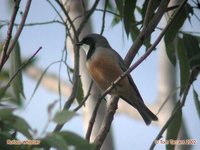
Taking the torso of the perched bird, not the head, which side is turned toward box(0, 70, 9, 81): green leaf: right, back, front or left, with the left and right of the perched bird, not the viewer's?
front

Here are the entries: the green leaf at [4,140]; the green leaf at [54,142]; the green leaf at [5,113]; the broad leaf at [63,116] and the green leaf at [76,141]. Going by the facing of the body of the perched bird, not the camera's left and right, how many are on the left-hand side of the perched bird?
5

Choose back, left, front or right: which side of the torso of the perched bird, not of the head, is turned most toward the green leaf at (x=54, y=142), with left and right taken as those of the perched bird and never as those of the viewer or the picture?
front

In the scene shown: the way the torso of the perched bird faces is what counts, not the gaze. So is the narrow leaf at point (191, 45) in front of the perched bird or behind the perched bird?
behind

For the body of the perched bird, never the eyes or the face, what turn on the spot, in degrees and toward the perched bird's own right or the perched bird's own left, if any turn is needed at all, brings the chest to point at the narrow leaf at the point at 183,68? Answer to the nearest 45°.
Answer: approximately 135° to the perched bird's own left

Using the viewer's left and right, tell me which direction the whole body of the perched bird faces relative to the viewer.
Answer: facing to the left of the viewer

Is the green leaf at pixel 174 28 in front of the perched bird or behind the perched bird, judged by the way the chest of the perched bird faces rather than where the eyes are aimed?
behind
